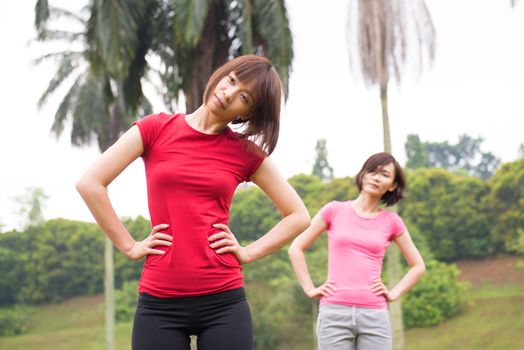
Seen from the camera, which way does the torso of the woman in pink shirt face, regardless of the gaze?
toward the camera

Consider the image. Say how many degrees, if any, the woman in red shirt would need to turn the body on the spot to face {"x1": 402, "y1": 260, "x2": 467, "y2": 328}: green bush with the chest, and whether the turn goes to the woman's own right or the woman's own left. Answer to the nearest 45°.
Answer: approximately 180°

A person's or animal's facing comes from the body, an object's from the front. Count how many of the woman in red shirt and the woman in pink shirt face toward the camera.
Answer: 2

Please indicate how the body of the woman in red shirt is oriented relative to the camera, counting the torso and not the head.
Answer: toward the camera

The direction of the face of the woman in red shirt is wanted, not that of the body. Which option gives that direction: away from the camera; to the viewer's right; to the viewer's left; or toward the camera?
toward the camera

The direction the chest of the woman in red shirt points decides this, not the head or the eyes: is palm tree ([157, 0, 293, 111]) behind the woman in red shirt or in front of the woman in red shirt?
behind

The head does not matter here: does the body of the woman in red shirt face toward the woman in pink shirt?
no

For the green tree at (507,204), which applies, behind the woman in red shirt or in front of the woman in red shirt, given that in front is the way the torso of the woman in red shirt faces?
behind

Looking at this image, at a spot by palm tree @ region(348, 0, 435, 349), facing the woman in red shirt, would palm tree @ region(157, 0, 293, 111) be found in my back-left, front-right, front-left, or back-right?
front-right

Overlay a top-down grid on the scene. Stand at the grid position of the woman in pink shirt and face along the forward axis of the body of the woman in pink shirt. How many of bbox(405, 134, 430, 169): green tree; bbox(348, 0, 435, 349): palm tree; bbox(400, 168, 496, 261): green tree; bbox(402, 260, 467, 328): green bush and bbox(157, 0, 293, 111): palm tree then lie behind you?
5

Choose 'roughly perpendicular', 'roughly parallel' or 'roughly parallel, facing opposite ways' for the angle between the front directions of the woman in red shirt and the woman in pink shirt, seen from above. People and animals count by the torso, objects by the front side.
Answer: roughly parallel

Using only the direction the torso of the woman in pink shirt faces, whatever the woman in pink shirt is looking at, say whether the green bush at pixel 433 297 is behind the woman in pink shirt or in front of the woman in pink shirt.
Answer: behind

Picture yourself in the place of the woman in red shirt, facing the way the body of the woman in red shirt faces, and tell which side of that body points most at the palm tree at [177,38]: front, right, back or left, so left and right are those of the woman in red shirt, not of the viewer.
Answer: back

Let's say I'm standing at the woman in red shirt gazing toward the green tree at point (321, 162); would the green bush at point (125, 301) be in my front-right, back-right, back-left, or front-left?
front-left

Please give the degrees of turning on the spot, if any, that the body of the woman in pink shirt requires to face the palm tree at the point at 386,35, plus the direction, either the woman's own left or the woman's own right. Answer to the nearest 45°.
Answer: approximately 180°
